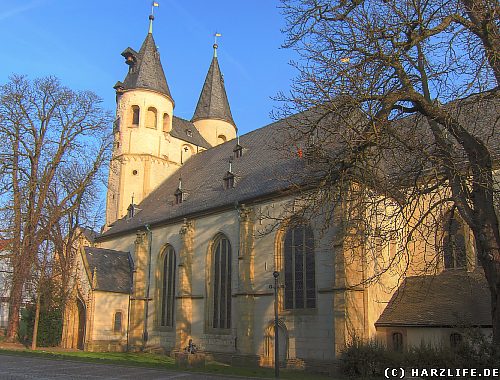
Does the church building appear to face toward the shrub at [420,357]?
no

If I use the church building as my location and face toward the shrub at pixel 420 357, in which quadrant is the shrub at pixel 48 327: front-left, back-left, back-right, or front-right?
back-right

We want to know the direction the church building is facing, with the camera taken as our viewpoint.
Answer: facing away from the viewer and to the left of the viewer

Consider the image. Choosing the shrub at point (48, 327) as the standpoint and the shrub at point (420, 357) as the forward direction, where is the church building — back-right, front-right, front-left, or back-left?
front-left
